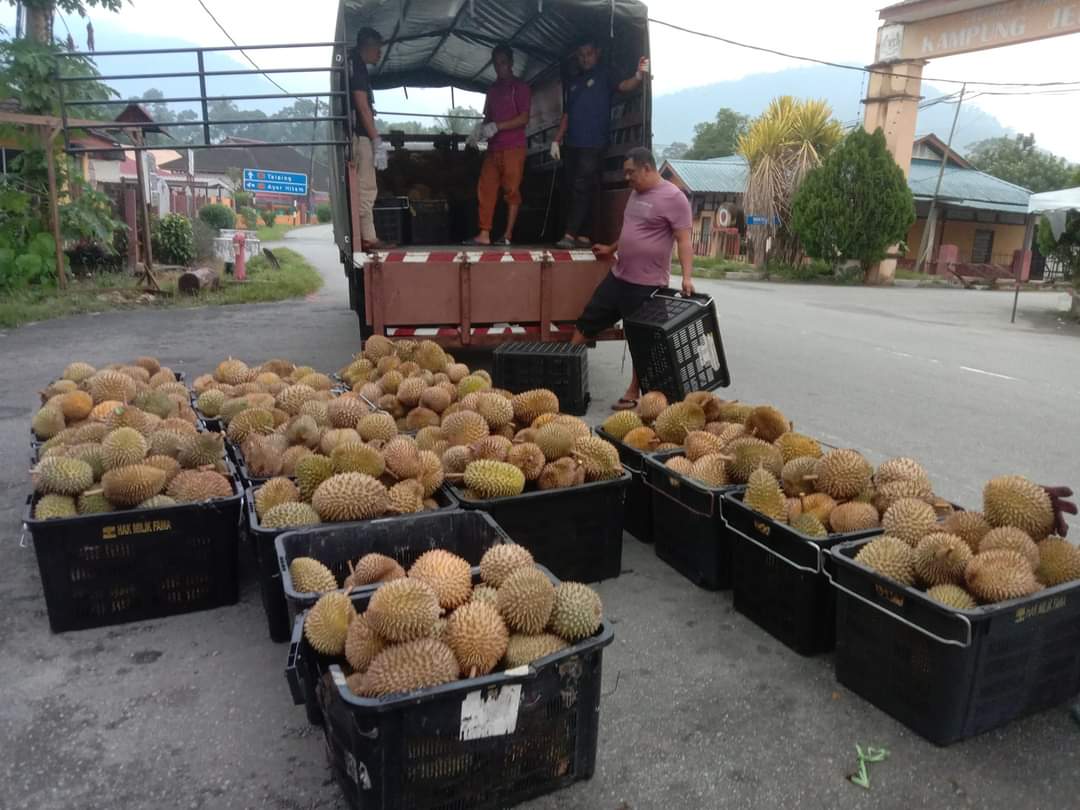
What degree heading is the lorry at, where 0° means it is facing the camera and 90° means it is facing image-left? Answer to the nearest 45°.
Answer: approximately 180°

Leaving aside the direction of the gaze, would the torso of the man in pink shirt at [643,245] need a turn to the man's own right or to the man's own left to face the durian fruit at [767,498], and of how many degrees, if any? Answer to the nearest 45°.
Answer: approximately 45° to the man's own left

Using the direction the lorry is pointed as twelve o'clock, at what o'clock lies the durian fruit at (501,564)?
The durian fruit is roughly at 6 o'clock from the lorry.

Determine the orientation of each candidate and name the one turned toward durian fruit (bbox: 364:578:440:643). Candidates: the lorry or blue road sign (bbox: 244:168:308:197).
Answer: the blue road sign

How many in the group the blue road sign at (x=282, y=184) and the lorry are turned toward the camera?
1

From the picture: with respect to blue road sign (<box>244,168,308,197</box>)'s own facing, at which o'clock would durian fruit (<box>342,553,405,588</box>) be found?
The durian fruit is roughly at 12 o'clock from the blue road sign.

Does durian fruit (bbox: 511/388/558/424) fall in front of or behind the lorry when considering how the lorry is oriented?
behind

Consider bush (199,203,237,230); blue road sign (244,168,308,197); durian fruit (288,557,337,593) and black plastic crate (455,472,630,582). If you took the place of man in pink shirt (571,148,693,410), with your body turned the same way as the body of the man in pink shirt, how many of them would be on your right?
2

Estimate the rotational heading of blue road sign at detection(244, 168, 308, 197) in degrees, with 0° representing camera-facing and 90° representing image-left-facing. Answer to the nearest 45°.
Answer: approximately 0°

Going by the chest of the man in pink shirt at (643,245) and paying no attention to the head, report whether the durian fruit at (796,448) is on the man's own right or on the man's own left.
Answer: on the man's own left

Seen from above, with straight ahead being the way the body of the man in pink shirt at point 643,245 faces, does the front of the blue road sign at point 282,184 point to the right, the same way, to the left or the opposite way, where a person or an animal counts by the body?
to the left

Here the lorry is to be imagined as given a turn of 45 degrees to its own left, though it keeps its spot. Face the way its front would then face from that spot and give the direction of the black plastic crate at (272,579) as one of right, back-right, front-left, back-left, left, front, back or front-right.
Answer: back-left
